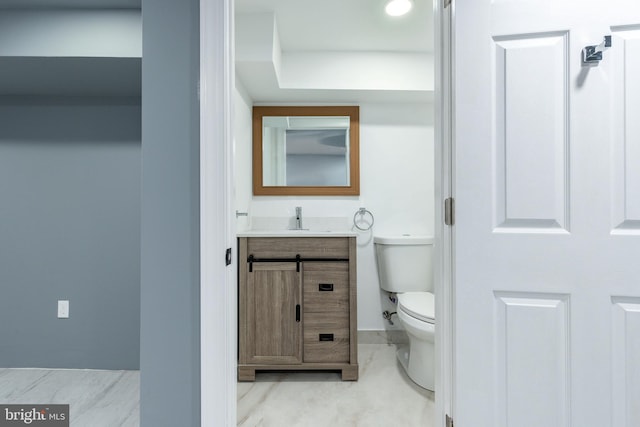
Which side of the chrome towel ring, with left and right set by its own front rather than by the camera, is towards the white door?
front

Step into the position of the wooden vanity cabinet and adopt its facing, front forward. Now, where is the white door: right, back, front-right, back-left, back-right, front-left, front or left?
front-left

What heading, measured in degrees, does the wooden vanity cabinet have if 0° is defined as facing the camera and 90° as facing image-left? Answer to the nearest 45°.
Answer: approximately 0°

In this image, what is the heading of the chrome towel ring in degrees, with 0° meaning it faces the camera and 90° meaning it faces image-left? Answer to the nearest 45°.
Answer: approximately 0°

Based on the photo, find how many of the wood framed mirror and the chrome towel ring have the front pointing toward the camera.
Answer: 2
